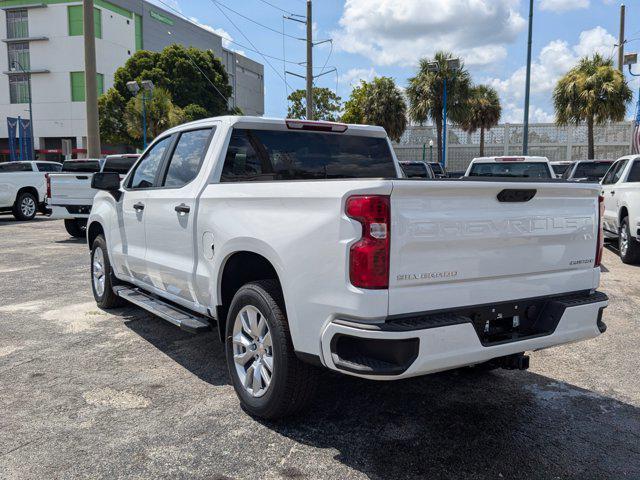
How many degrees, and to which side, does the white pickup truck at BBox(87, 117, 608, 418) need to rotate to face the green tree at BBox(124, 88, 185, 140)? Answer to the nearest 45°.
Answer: approximately 45° to its right

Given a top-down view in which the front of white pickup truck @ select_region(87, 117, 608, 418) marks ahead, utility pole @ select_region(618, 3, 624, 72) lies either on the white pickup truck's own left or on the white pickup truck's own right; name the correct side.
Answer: on the white pickup truck's own right

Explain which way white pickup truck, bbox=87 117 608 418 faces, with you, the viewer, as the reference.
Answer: facing away from the viewer and to the left of the viewer

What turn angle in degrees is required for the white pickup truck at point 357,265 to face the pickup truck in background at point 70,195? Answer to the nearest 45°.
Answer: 0° — it already faces it

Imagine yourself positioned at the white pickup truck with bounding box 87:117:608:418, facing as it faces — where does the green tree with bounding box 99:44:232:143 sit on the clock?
The green tree is roughly at 1 o'clock from the white pickup truck.
